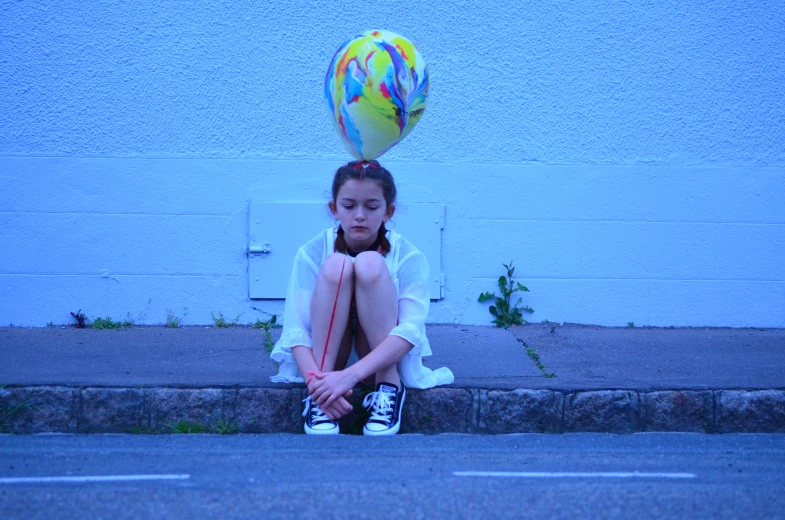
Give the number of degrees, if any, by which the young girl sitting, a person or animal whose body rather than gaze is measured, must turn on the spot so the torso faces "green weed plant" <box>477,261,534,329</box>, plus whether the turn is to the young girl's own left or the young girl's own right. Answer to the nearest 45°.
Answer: approximately 135° to the young girl's own left

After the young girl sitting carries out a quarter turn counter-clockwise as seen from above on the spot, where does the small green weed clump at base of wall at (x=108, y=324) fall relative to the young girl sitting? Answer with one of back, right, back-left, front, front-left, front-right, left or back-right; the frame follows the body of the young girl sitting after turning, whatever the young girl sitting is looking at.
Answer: back-left

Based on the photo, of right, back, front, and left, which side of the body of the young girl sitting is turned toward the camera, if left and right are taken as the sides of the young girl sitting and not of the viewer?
front

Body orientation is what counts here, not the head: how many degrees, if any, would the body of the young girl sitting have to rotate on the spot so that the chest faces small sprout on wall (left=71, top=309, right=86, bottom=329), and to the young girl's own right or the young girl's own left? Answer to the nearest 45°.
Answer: approximately 135° to the young girl's own right

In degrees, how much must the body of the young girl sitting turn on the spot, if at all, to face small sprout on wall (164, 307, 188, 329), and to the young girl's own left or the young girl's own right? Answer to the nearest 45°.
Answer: approximately 135° to the young girl's own right
